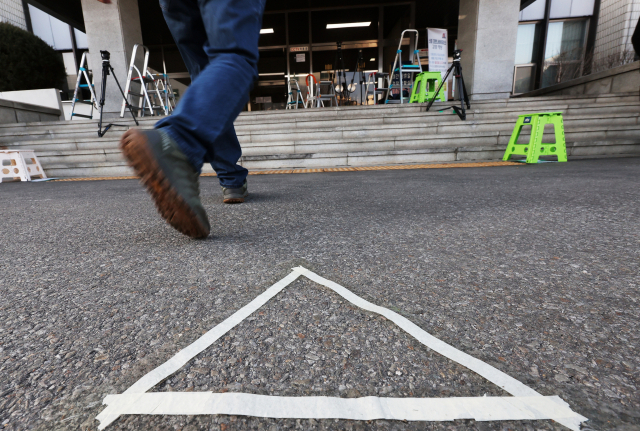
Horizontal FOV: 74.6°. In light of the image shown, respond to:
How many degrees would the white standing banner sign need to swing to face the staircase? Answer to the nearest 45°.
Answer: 0° — it already faces it

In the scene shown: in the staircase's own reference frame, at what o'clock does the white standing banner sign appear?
The white standing banner sign is roughly at 7 o'clock from the staircase.

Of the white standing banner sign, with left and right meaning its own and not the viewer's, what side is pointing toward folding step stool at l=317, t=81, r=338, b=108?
right

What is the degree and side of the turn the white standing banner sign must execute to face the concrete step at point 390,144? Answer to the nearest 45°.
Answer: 0° — it already faces it

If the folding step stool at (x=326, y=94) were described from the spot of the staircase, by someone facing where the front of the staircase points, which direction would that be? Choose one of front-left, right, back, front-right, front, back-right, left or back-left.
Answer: back

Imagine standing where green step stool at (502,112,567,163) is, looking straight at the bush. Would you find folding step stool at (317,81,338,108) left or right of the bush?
right

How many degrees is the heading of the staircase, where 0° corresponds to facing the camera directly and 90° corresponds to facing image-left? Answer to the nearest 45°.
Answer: approximately 0°

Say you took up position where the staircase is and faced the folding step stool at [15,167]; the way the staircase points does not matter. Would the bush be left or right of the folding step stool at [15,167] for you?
right

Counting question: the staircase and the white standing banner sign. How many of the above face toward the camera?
2

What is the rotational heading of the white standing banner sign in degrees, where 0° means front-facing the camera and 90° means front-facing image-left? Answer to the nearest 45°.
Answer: approximately 0°

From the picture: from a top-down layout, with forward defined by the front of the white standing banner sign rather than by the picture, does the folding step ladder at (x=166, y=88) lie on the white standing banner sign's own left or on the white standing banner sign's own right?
on the white standing banner sign's own right

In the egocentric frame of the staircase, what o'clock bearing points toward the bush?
The bush is roughly at 4 o'clock from the staircase.
